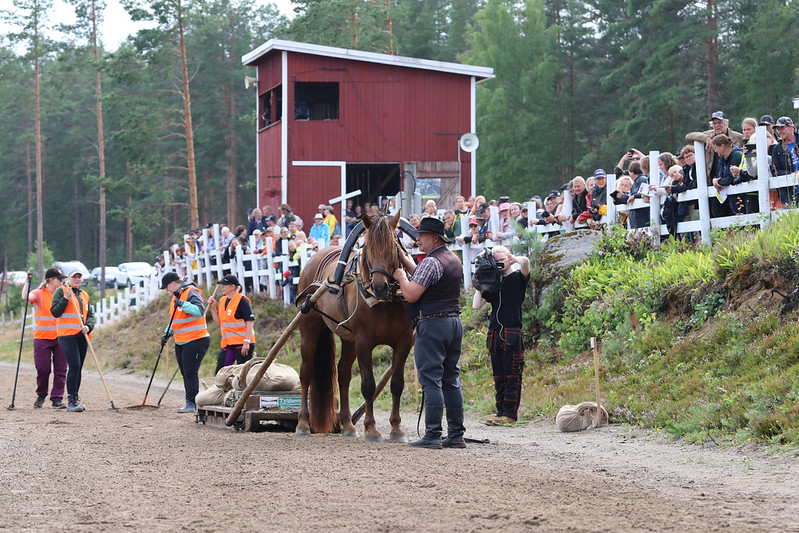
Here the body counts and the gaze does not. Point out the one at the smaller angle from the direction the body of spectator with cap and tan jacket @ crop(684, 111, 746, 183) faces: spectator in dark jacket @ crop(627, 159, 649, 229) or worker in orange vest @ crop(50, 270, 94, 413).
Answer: the worker in orange vest

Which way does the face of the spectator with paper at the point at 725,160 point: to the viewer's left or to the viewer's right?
to the viewer's left

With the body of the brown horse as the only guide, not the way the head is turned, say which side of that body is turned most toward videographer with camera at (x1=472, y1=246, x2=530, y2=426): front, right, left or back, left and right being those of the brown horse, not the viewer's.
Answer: left

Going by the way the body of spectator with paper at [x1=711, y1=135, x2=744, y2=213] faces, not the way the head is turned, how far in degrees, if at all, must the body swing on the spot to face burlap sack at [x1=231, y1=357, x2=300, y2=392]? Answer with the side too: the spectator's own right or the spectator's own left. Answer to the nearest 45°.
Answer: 0° — they already face it

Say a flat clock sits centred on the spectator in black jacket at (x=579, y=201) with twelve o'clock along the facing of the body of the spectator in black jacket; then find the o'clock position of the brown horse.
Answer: The brown horse is roughly at 11 o'clock from the spectator in black jacket.

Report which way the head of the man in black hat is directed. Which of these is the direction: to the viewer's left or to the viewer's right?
to the viewer's left

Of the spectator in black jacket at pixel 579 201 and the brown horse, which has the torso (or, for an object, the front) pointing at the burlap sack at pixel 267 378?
the spectator in black jacket

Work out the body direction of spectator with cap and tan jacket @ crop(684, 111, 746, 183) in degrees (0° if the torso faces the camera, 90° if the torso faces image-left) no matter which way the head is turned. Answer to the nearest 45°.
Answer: approximately 45°

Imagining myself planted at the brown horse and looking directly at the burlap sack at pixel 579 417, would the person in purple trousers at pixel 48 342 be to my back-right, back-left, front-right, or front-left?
back-left
